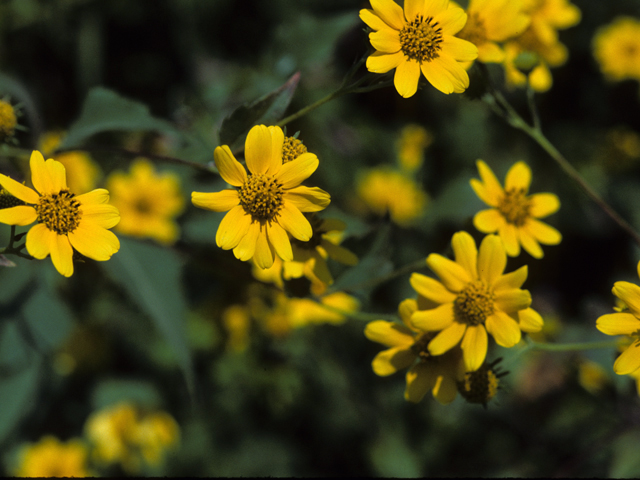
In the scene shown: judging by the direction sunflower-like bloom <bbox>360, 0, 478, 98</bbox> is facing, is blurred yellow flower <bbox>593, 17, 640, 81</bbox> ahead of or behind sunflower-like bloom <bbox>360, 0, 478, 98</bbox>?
behind

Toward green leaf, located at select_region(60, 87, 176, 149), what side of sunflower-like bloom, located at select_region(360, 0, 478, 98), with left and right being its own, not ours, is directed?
right

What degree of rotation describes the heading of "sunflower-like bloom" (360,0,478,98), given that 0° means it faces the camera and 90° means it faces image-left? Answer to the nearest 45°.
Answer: approximately 0°

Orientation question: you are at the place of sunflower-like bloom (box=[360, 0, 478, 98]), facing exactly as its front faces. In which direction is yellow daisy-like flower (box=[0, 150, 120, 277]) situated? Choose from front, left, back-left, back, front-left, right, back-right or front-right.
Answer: right
